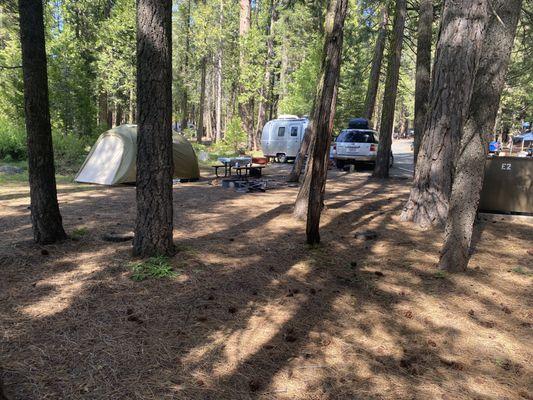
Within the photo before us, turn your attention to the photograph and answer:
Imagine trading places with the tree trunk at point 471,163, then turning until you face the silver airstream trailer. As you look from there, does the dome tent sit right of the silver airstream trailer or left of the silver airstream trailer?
left

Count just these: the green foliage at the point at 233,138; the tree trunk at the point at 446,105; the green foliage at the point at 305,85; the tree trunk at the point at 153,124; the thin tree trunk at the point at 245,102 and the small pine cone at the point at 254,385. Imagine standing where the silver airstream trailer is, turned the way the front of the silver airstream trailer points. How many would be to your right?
3

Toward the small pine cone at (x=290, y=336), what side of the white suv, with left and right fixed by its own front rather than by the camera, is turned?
back

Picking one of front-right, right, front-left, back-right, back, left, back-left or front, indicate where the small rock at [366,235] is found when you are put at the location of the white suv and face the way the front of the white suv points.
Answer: back

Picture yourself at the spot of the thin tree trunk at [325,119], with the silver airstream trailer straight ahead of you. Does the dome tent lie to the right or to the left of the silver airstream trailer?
left

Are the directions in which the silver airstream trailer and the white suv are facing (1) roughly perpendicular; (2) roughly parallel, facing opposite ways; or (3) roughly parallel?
roughly perpendicular

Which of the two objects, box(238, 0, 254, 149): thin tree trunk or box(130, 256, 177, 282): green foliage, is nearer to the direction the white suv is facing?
the thin tree trunk

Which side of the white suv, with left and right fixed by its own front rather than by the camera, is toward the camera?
back

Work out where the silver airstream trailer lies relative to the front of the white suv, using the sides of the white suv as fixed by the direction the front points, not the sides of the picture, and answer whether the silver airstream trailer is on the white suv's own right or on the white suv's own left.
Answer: on the white suv's own left

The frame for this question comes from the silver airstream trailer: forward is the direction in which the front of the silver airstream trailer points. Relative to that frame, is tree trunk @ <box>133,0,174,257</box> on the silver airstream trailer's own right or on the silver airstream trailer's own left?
on the silver airstream trailer's own right

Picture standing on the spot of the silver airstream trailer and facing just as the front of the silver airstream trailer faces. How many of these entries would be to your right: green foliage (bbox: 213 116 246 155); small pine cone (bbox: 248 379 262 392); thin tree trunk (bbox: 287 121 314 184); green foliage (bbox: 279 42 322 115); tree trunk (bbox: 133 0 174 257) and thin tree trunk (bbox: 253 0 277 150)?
3

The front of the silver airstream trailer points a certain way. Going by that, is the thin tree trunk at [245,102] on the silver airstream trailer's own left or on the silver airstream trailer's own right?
on the silver airstream trailer's own left

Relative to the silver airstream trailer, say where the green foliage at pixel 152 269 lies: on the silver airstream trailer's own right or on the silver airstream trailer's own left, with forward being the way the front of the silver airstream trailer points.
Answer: on the silver airstream trailer's own right

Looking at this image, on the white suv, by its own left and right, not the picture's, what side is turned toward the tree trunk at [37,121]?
back
